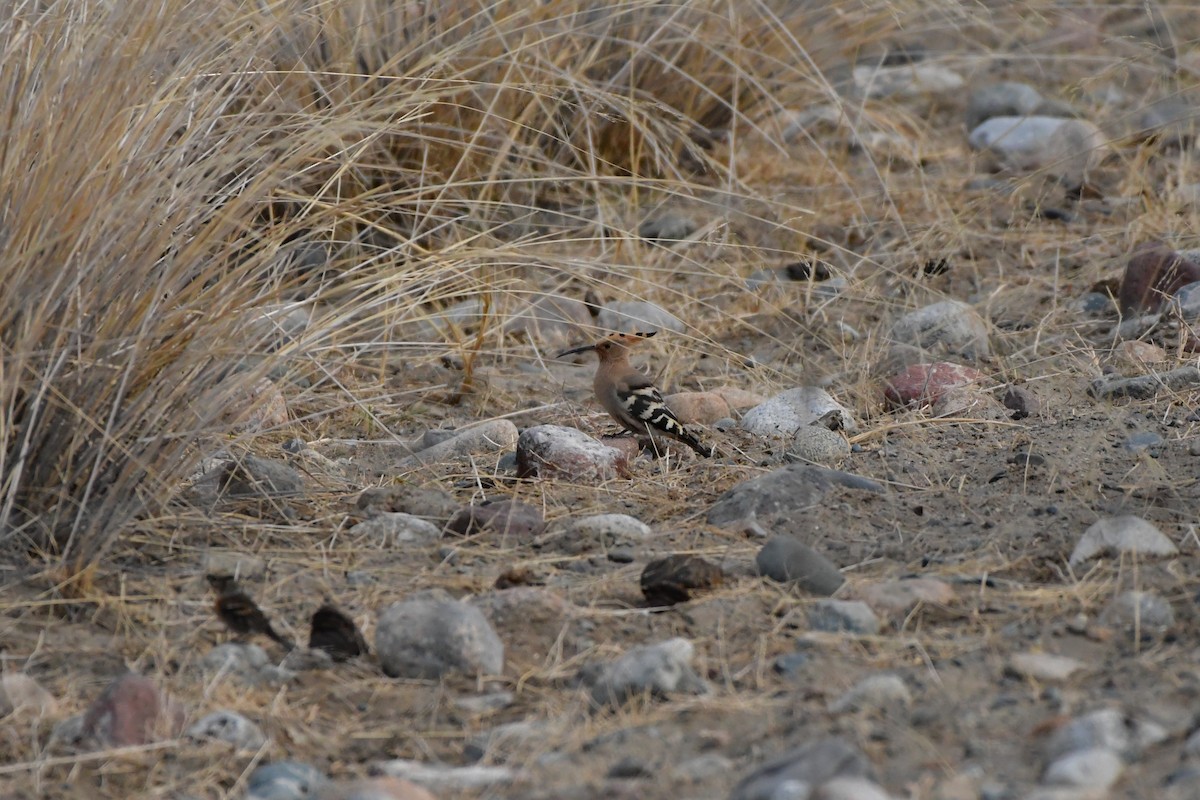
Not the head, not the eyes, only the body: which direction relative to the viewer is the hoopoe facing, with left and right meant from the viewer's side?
facing to the left of the viewer

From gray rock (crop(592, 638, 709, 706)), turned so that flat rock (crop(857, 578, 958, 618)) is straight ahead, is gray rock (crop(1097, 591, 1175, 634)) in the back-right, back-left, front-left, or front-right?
front-right

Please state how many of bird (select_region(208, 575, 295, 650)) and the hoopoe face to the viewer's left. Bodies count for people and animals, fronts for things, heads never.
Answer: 2

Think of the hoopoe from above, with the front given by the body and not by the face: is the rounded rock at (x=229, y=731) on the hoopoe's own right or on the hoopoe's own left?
on the hoopoe's own left

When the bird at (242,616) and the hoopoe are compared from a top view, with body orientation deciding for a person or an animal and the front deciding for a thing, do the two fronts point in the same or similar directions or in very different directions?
same or similar directions

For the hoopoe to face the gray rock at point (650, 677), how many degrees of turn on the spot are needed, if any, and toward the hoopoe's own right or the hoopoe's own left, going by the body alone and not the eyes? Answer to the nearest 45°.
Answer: approximately 90° to the hoopoe's own left

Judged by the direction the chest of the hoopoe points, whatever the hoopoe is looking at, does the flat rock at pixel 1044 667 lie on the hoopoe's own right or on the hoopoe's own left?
on the hoopoe's own left

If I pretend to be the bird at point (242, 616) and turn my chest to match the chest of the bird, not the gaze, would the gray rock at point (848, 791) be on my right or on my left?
on my left

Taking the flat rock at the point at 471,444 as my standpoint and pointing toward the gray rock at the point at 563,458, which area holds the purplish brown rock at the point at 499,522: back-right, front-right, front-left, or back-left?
front-right

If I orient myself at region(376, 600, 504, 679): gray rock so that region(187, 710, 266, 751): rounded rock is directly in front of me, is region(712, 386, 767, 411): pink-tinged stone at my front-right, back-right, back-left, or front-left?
back-right

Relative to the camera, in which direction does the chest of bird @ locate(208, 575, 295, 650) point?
to the viewer's left

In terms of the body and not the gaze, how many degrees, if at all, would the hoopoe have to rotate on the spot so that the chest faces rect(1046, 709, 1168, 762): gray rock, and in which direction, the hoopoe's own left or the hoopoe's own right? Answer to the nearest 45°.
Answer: approximately 90° to the hoopoe's own left

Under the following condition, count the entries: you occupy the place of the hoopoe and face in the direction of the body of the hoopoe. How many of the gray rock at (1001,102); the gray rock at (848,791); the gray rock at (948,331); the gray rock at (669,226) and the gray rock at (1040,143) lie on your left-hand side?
1

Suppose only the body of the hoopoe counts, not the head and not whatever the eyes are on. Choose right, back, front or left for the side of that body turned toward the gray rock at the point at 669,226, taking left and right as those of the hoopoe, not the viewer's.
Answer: right
